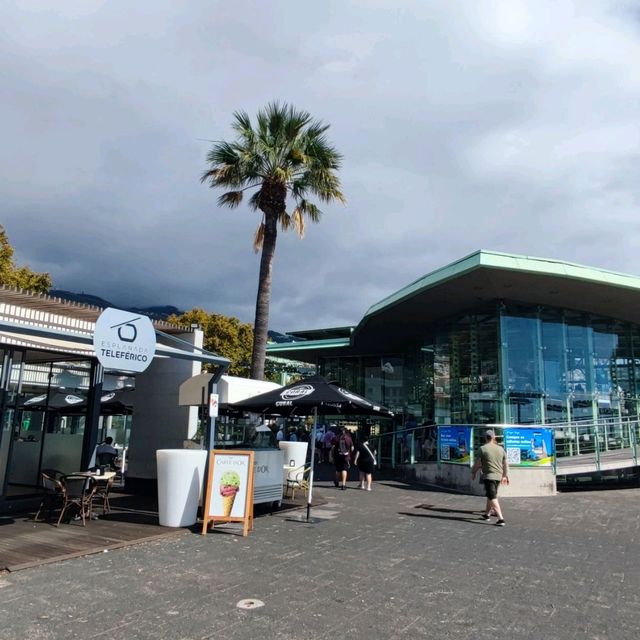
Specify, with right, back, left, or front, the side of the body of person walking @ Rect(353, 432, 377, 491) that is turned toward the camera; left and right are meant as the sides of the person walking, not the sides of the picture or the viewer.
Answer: back

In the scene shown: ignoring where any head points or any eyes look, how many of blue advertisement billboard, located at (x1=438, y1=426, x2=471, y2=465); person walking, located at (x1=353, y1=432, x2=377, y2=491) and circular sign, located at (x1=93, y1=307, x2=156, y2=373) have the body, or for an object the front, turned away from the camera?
1

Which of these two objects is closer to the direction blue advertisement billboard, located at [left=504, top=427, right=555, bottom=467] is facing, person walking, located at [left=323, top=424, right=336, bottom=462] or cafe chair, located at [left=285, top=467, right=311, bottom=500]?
the cafe chair

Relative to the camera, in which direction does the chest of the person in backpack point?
away from the camera

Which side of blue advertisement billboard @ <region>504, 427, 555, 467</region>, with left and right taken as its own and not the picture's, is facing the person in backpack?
right

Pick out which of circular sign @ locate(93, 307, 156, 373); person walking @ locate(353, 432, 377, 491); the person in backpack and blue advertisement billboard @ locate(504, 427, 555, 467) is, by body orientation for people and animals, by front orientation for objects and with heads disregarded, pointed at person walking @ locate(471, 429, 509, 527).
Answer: the blue advertisement billboard

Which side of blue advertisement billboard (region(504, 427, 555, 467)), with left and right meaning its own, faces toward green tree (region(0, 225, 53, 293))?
right

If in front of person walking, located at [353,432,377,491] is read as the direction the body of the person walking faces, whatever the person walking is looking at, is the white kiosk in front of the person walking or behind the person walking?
behind

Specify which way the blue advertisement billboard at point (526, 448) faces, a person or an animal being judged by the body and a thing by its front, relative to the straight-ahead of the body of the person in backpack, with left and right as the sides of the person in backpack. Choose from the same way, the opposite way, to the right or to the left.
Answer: the opposite way

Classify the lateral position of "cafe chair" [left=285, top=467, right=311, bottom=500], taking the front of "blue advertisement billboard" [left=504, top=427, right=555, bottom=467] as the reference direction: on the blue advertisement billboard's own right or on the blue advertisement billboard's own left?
on the blue advertisement billboard's own right

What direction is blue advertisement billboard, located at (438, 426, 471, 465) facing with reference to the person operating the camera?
facing the viewer and to the left of the viewer

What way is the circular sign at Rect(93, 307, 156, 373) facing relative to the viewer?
toward the camera

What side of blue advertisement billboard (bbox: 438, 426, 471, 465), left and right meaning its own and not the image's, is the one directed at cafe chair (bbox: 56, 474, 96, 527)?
front

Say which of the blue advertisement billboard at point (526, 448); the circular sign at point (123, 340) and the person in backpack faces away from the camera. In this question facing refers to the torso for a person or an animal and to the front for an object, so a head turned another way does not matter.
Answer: the person in backpack
